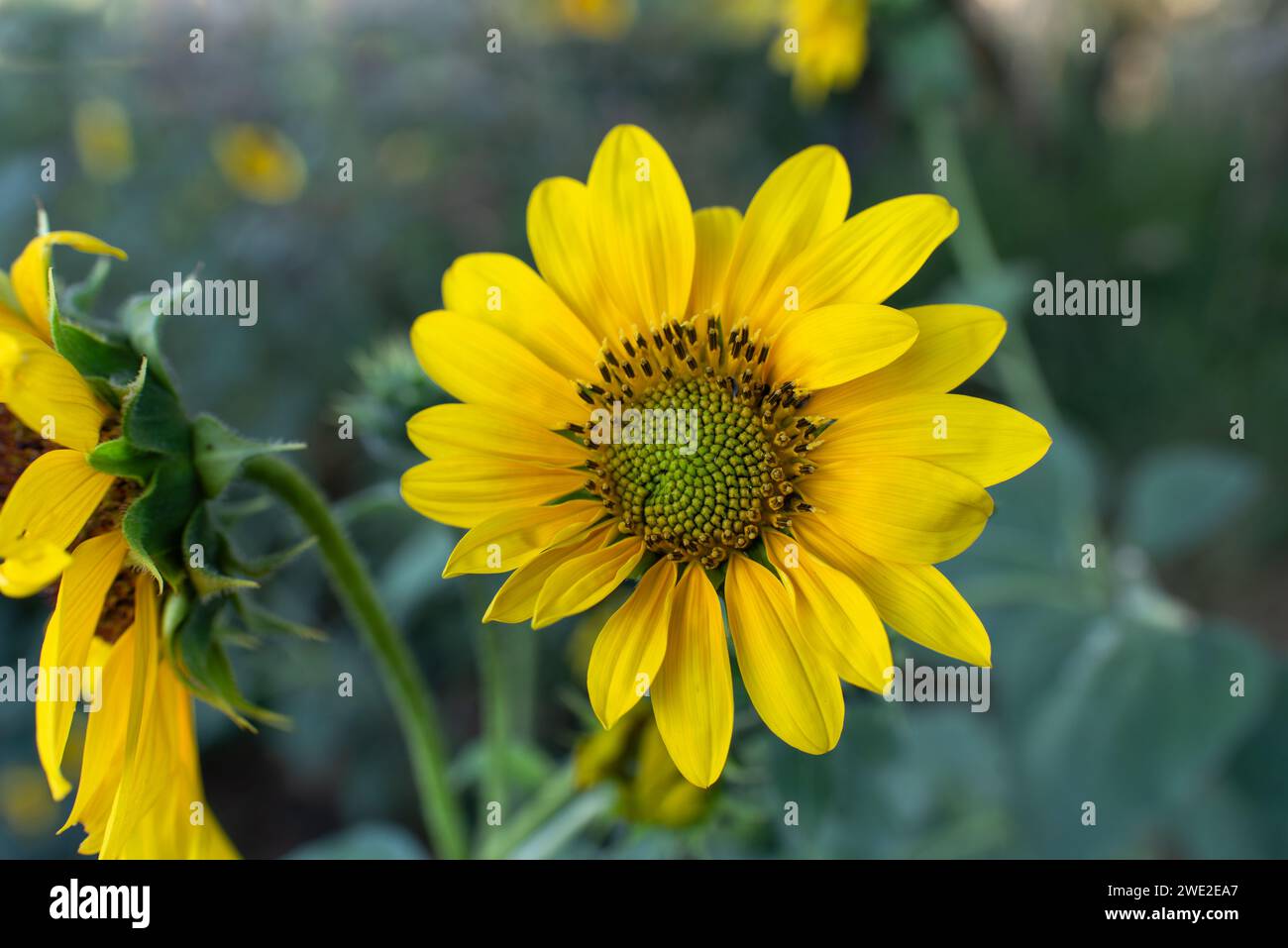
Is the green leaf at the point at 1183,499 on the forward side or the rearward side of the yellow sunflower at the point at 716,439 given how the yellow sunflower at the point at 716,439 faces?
on the rearward side

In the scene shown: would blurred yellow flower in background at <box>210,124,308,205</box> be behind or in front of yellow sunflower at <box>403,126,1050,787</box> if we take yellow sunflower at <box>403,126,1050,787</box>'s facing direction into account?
behind

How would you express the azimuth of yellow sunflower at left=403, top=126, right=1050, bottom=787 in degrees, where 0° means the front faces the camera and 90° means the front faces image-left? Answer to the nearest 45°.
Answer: approximately 0°

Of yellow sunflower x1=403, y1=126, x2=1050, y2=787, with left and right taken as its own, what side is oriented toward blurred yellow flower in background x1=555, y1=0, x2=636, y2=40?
back
